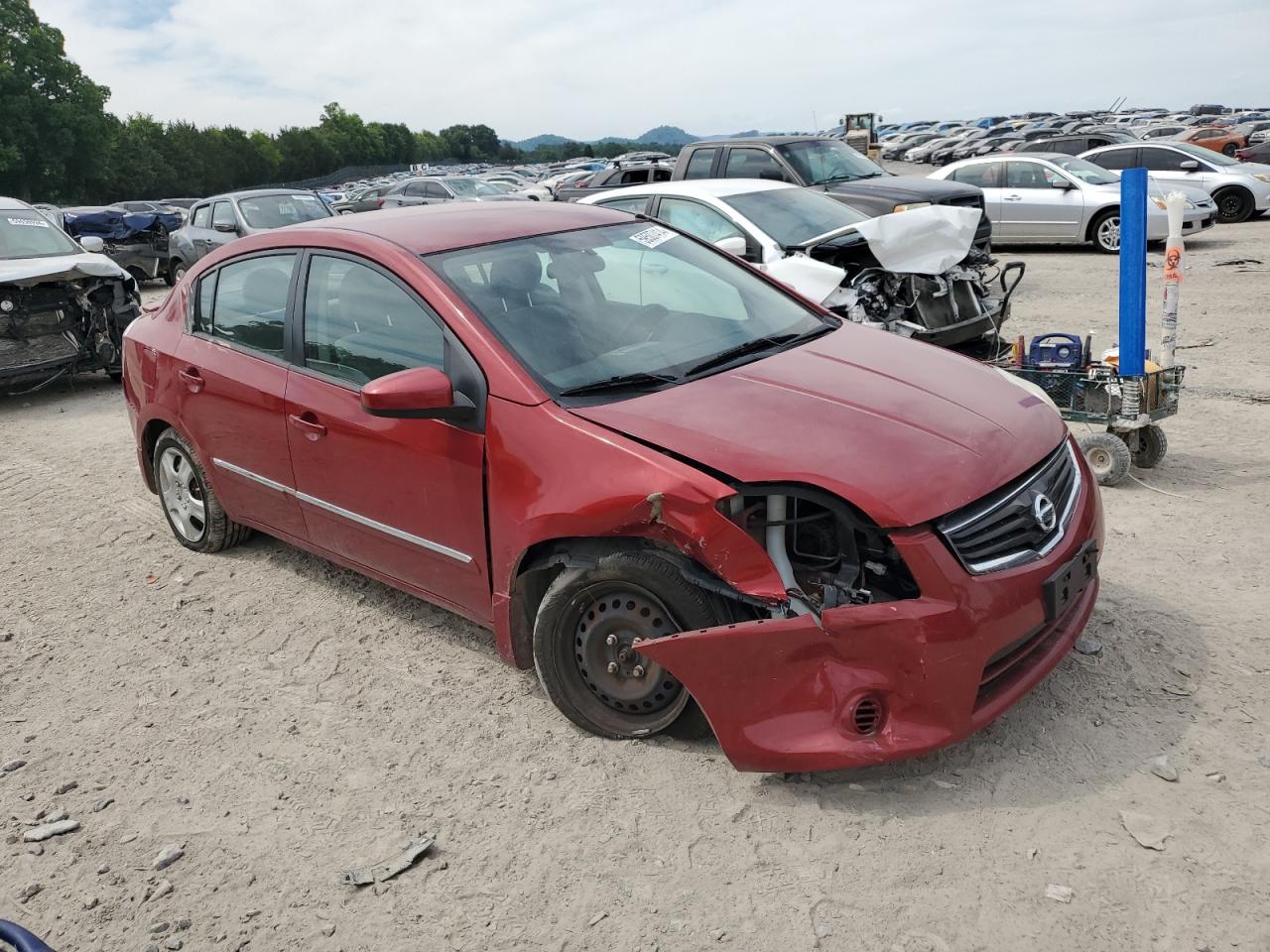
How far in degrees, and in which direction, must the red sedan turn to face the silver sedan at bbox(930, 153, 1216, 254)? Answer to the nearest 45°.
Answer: approximately 90° to its left

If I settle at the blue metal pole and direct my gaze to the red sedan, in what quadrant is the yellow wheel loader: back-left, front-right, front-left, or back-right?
back-right

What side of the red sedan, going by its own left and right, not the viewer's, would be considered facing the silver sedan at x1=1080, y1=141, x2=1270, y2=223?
left

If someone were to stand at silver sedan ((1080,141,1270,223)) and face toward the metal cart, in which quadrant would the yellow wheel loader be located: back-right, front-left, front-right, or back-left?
back-right

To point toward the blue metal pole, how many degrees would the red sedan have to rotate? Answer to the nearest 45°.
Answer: approximately 90° to its left

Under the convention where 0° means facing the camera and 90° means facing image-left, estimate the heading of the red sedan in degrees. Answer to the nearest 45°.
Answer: approximately 315°

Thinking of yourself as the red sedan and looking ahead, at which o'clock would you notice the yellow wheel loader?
The yellow wheel loader is roughly at 8 o'clock from the red sedan.

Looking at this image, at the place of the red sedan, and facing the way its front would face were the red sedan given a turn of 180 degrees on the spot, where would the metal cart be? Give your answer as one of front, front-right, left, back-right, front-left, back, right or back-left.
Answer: right
